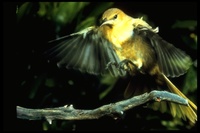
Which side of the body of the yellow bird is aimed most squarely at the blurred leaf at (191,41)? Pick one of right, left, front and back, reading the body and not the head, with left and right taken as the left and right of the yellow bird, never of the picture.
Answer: back

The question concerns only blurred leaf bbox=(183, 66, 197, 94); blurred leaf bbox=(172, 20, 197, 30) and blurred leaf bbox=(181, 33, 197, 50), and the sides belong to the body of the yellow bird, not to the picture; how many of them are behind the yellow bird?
3

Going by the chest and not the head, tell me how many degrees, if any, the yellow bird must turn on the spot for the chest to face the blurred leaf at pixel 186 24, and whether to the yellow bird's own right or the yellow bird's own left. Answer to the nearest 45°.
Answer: approximately 180°

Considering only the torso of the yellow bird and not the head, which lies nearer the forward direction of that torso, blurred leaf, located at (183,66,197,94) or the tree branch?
the tree branch

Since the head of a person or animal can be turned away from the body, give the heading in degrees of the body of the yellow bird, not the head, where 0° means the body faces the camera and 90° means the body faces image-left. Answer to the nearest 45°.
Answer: approximately 45°

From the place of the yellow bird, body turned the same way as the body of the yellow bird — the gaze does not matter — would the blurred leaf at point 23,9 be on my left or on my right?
on my right

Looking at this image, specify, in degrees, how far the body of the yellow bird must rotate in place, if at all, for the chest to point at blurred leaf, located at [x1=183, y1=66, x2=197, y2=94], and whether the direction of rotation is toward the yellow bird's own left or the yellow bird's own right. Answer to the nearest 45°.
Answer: approximately 180°
